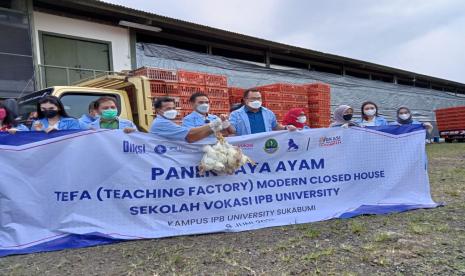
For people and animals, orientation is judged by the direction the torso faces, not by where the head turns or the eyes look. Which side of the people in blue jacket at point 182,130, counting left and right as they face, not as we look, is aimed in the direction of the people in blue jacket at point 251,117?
left

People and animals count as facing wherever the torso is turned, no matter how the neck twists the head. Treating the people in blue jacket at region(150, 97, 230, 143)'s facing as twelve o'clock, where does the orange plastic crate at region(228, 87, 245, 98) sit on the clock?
The orange plastic crate is roughly at 8 o'clock from the people in blue jacket.

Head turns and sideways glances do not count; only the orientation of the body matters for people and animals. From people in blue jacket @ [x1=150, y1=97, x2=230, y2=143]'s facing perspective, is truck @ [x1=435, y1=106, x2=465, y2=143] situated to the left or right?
on their left

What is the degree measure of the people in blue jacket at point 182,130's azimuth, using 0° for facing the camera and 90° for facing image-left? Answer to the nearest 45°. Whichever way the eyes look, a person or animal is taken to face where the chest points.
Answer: approximately 315°

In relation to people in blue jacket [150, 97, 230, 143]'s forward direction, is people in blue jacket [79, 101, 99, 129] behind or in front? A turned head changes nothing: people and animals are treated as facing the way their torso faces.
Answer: behind

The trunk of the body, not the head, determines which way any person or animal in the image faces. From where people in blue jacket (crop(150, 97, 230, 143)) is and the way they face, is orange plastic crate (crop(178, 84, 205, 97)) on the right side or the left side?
on their left

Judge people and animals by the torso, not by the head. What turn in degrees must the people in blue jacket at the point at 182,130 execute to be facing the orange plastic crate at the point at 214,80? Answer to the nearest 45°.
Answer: approximately 135° to their left

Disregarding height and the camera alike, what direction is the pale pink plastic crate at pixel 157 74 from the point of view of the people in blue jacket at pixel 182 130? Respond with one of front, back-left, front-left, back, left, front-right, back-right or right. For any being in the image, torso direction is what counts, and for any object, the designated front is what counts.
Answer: back-left

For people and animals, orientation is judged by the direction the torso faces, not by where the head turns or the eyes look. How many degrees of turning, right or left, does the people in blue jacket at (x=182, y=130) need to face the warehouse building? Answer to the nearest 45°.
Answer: approximately 135° to their left
